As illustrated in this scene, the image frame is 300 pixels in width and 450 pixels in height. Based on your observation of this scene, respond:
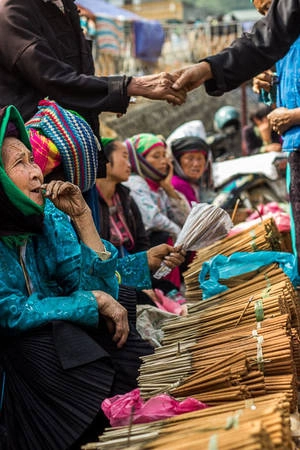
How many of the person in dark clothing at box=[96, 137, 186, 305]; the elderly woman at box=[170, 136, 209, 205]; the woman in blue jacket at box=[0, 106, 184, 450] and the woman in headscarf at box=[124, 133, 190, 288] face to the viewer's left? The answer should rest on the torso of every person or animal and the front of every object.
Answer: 0

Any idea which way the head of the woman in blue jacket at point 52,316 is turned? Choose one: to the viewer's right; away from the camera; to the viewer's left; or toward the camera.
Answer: to the viewer's right

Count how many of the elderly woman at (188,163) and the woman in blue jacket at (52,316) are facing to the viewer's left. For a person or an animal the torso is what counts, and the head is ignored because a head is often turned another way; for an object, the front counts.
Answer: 0

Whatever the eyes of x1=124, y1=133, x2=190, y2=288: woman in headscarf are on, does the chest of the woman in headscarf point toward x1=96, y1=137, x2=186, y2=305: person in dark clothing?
no

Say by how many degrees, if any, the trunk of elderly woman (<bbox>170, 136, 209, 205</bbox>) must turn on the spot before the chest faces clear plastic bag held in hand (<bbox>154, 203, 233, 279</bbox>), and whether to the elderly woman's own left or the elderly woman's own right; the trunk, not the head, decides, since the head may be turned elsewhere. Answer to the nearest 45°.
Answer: approximately 45° to the elderly woman's own right

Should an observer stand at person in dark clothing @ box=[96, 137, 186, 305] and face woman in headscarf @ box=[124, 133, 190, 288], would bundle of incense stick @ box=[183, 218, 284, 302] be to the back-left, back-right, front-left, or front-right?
back-right

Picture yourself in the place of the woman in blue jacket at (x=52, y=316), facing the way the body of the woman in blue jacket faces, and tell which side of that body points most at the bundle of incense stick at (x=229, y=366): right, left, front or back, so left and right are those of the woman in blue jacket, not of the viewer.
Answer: front

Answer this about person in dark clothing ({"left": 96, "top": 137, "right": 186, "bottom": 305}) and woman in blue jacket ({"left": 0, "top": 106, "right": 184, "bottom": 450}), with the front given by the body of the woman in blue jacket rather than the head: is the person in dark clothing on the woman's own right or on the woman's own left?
on the woman's own left

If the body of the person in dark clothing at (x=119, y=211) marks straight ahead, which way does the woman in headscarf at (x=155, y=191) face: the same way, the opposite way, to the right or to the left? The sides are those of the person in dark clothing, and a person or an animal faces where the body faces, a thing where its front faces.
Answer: the same way

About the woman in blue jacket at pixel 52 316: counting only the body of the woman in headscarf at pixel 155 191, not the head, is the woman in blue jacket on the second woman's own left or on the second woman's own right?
on the second woman's own right

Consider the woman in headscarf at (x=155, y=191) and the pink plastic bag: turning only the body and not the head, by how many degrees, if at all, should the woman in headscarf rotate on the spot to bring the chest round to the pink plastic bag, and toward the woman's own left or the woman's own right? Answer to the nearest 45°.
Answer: approximately 45° to the woman's own right

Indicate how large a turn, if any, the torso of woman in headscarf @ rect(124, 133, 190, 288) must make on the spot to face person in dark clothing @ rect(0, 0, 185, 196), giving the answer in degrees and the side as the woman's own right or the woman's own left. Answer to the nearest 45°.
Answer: approximately 45° to the woman's own right

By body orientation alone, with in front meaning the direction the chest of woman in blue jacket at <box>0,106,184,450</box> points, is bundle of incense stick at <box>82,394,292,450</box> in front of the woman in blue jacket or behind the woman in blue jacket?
in front

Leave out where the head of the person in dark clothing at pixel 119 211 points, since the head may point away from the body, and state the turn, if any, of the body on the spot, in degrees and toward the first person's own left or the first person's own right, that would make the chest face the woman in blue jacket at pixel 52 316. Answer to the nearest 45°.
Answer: approximately 45° to the first person's own right

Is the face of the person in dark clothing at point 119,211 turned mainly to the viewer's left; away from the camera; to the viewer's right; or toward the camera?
to the viewer's right
